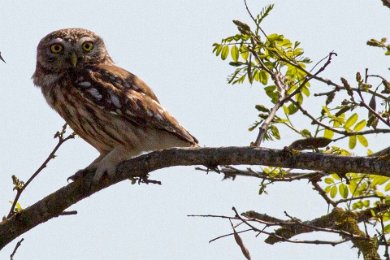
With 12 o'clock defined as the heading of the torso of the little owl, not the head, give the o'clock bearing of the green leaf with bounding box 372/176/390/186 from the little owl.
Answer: The green leaf is roughly at 7 o'clock from the little owl.

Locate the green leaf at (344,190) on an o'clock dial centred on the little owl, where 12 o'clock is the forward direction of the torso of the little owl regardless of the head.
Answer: The green leaf is roughly at 7 o'clock from the little owl.

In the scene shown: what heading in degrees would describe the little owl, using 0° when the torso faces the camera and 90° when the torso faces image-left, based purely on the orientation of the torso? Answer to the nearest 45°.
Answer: approximately 90°

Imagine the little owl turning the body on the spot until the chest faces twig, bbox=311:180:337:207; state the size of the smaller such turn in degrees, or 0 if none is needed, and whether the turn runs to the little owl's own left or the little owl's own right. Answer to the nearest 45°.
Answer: approximately 135° to the little owl's own left

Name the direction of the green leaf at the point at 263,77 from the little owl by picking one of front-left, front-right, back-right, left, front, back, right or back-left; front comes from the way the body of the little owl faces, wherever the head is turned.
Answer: back-left
